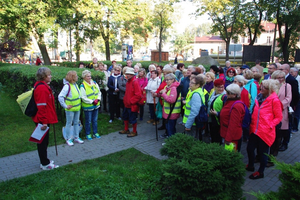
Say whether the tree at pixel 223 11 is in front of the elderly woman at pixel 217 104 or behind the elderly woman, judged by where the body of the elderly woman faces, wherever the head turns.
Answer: behind

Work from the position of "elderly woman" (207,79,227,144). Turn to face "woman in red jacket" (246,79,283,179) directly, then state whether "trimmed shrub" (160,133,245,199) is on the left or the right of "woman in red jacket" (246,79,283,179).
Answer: right

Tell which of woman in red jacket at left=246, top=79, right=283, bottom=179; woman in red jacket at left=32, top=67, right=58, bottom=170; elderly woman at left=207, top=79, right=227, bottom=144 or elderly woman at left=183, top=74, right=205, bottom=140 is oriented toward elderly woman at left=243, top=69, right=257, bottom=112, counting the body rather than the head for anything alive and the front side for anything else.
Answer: woman in red jacket at left=32, top=67, right=58, bottom=170

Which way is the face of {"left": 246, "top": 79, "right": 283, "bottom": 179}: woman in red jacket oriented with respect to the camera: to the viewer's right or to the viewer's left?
to the viewer's left

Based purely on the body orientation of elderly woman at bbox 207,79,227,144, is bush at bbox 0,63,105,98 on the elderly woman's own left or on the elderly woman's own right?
on the elderly woman's own right

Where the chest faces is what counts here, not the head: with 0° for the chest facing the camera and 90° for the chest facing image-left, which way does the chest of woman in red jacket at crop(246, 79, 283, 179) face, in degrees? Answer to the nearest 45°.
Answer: approximately 45°

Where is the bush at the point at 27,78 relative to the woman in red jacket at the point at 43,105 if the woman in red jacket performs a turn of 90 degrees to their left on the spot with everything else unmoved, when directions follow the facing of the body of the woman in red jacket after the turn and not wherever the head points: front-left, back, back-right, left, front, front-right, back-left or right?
front

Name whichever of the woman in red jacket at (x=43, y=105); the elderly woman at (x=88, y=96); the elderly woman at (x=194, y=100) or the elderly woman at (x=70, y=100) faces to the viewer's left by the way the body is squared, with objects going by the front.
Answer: the elderly woman at (x=194, y=100)

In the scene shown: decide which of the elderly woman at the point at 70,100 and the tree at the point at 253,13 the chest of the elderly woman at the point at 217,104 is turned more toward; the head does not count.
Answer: the elderly woman

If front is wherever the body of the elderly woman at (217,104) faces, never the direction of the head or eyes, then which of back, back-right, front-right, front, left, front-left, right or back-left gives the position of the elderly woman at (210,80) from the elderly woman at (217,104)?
back-right

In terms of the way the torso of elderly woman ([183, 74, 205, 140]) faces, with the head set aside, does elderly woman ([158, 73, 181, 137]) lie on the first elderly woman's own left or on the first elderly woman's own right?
on the first elderly woman's own right

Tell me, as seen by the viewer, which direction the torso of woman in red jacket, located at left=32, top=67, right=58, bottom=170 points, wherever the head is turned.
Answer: to the viewer's right

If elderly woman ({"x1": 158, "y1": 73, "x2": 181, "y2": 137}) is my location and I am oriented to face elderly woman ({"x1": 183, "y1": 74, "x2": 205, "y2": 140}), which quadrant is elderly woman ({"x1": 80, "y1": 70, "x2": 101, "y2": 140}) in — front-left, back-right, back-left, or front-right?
back-right

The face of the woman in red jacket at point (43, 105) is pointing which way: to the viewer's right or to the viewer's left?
to the viewer's right
